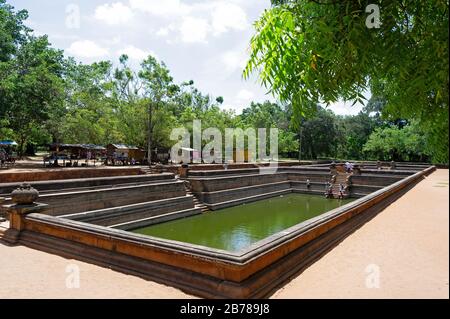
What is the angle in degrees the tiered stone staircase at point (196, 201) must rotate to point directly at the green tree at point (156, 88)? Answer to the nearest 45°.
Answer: approximately 135° to its left

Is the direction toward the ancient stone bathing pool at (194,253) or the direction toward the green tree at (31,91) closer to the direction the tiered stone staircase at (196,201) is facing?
the ancient stone bathing pool

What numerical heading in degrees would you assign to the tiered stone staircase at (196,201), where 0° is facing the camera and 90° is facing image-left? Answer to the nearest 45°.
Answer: approximately 315°

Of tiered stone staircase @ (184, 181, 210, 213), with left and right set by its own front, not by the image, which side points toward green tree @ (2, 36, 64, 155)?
back

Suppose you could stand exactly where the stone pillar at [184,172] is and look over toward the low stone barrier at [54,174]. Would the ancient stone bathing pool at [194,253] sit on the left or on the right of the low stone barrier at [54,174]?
left

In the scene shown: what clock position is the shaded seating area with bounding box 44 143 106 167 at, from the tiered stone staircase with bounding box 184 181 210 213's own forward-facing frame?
The shaded seating area is roughly at 6 o'clock from the tiered stone staircase.

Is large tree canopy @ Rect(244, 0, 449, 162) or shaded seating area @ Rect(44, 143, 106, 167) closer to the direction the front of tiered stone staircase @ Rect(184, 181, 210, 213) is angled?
the large tree canopy

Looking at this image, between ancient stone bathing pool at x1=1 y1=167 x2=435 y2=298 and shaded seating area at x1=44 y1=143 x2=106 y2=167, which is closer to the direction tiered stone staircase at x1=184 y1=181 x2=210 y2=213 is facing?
the ancient stone bathing pool

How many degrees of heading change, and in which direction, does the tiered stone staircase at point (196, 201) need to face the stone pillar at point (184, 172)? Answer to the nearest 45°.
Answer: approximately 135° to its left
